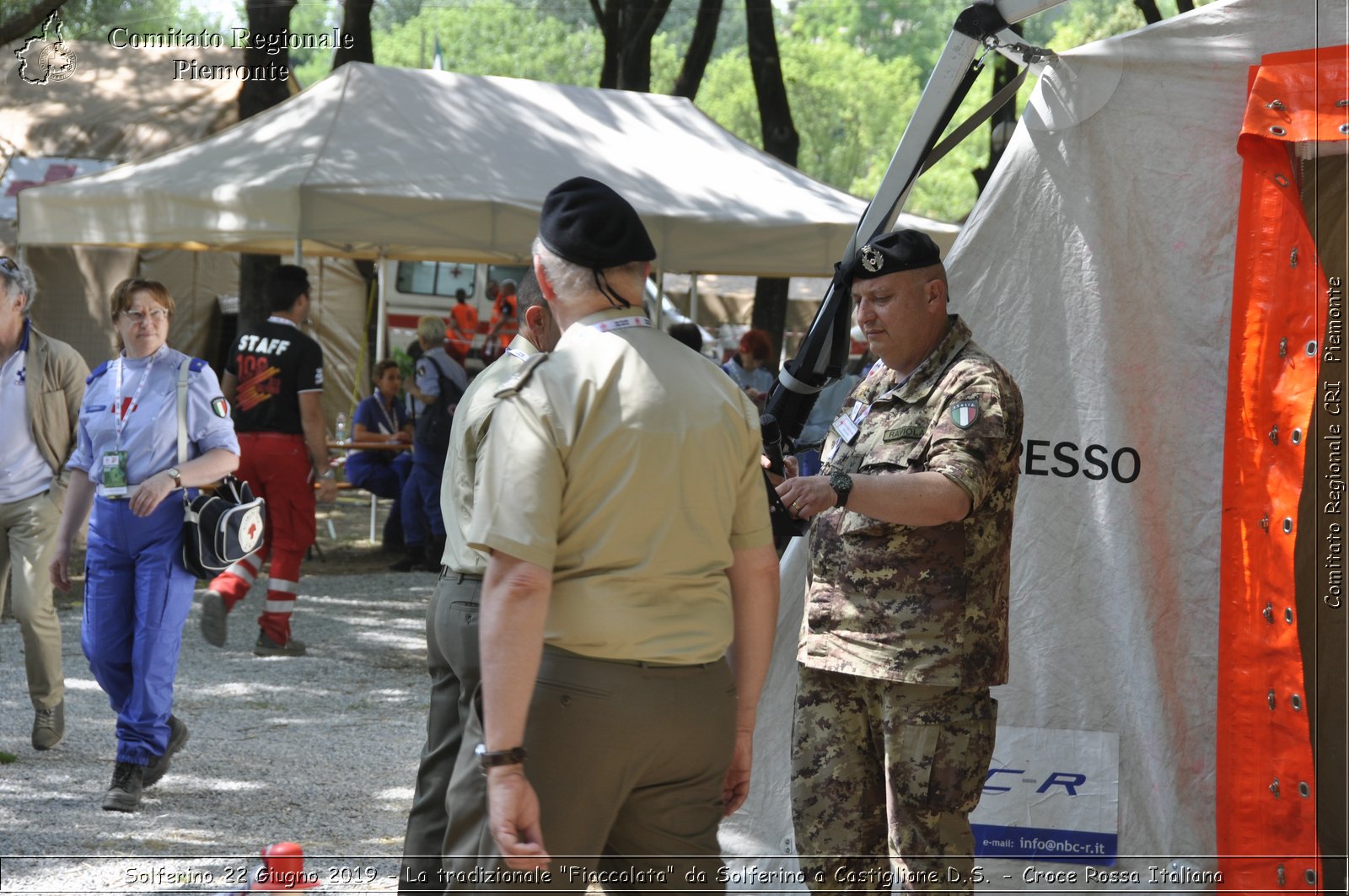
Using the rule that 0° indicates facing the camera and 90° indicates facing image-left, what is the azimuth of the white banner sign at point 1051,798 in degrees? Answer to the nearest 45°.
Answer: approximately 0°

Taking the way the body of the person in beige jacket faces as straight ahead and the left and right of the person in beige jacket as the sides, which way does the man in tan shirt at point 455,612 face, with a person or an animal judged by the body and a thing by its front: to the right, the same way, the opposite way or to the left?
the opposite way

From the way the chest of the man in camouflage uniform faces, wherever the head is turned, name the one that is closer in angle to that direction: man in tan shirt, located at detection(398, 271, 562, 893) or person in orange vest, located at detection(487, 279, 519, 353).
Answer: the man in tan shirt

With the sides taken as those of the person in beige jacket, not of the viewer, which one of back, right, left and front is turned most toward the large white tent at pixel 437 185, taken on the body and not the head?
back

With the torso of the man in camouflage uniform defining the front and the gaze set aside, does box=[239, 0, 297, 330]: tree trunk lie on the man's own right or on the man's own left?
on the man's own right

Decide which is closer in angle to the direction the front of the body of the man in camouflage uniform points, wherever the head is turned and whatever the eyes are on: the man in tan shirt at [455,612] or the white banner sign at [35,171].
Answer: the man in tan shirt

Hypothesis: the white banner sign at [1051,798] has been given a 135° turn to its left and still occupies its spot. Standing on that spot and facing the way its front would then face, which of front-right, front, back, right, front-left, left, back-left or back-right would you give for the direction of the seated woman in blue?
left

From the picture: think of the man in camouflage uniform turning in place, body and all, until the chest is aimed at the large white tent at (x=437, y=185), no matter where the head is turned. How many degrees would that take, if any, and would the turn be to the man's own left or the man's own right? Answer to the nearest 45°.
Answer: approximately 90° to the man's own right

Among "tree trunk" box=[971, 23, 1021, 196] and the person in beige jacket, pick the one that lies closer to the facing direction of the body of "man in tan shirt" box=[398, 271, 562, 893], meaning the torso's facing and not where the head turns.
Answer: the tree trunk

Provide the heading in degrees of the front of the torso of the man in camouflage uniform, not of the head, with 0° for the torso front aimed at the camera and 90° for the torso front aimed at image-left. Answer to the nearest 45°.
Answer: approximately 45°

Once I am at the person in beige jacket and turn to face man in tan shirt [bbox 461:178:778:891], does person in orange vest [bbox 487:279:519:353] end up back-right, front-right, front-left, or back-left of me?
back-left

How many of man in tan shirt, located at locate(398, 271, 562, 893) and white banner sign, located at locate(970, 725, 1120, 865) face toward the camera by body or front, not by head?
1
